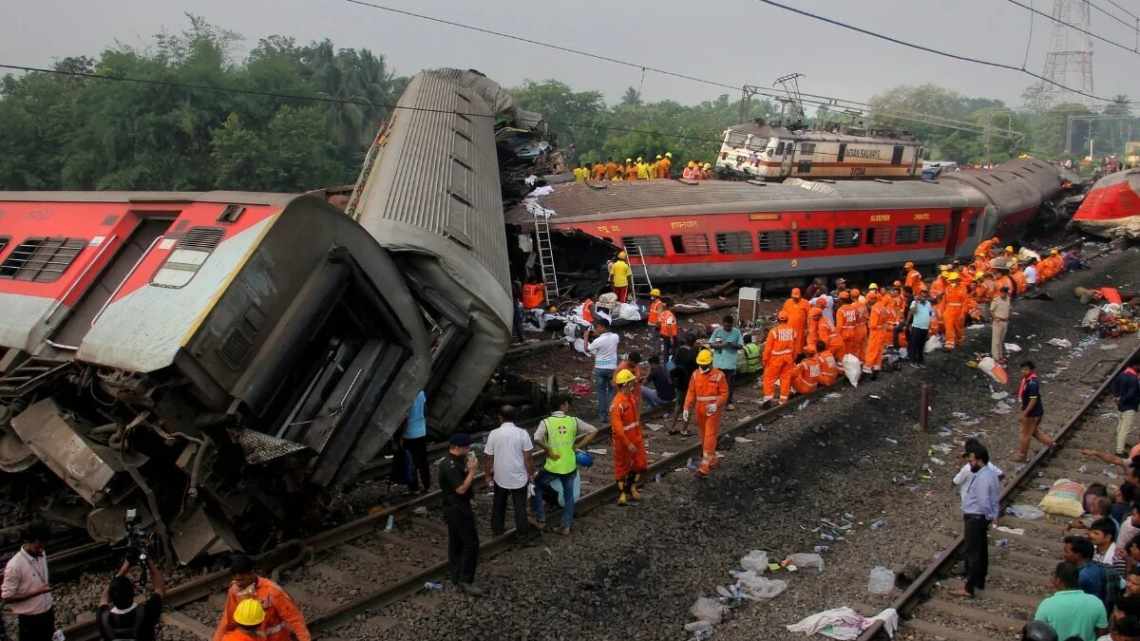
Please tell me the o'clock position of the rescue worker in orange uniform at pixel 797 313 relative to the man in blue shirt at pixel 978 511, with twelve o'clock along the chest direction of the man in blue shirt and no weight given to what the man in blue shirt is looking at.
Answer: The rescue worker in orange uniform is roughly at 2 o'clock from the man in blue shirt.

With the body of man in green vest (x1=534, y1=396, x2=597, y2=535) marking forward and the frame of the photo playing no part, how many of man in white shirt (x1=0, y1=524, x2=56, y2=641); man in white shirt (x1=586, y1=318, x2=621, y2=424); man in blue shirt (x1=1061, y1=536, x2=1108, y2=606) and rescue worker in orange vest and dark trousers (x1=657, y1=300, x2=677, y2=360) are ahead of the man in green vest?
2

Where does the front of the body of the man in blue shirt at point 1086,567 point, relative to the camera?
to the viewer's left

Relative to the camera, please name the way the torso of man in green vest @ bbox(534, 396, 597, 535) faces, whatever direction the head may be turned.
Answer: away from the camera

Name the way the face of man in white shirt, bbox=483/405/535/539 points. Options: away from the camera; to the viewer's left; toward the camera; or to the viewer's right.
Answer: away from the camera

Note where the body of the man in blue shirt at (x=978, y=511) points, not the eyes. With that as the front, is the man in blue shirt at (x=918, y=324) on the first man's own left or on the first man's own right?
on the first man's own right

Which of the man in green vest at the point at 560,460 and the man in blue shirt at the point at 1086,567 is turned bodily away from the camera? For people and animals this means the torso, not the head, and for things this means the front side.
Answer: the man in green vest

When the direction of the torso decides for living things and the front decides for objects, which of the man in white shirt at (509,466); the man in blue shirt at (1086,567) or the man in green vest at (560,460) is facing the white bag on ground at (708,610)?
the man in blue shirt

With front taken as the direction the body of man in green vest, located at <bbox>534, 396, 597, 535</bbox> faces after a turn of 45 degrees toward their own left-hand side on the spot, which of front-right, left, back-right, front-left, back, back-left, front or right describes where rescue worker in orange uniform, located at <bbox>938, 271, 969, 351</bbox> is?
right

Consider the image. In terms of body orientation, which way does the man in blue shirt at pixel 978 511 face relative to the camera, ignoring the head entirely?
to the viewer's left

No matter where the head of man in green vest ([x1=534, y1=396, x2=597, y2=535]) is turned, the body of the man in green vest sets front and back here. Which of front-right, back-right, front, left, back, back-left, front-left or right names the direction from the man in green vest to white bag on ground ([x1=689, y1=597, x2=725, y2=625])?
back-right

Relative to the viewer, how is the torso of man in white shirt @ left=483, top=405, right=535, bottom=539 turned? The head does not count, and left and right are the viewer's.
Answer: facing away from the viewer

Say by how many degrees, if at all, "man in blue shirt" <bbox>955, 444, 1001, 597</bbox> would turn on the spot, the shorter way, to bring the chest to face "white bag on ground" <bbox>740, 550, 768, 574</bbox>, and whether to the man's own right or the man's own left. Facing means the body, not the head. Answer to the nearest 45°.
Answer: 0° — they already face it

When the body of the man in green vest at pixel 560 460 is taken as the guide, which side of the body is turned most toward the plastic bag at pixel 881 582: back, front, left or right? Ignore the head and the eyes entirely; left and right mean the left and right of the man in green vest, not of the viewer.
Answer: right
